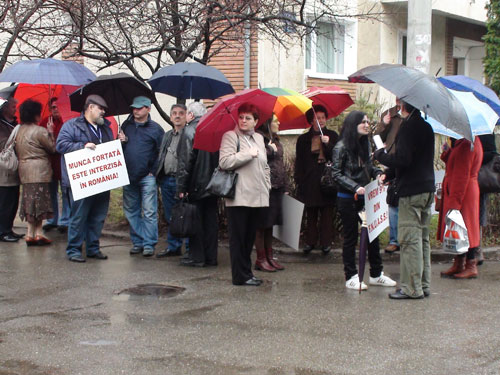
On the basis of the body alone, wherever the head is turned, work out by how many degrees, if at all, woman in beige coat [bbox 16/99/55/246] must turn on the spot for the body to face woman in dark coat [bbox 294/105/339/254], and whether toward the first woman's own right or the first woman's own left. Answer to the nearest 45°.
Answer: approximately 90° to the first woman's own right

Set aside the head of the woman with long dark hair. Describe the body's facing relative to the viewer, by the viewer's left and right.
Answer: facing the viewer and to the right of the viewer

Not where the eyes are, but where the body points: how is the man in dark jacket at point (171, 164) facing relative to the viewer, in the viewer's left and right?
facing the viewer

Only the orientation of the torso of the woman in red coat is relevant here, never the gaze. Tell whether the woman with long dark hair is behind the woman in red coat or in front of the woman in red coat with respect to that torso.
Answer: in front

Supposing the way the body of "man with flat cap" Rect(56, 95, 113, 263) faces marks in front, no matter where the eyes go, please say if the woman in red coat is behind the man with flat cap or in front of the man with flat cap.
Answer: in front

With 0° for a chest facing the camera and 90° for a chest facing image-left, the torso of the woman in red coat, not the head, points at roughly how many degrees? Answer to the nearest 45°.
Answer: approximately 90°

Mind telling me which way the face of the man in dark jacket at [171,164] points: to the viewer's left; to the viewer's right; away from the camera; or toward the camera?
toward the camera

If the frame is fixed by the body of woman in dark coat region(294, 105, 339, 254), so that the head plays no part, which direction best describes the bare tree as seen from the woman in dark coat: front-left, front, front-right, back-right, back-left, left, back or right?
right

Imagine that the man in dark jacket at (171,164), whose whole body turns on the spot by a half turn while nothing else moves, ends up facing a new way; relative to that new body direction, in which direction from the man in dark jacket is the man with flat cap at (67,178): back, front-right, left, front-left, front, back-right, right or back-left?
left

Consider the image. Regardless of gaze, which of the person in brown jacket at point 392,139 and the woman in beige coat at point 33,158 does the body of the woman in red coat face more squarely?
the woman in beige coat

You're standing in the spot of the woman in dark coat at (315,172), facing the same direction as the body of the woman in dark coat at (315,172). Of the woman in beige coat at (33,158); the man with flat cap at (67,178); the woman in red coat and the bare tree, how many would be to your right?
3
